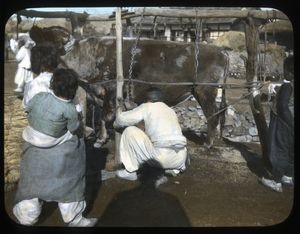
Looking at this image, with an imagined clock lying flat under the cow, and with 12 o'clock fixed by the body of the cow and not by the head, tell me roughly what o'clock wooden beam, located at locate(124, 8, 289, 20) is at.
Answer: The wooden beam is roughly at 6 o'clock from the cow.

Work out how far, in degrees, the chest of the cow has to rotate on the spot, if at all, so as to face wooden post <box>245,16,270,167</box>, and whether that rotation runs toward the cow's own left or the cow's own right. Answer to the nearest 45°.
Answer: approximately 180°

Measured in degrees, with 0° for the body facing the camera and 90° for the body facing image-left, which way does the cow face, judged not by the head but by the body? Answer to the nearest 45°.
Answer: approximately 90°

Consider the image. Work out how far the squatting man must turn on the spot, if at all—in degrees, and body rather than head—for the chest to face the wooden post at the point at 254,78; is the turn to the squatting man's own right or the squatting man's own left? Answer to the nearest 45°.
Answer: approximately 135° to the squatting man's own right

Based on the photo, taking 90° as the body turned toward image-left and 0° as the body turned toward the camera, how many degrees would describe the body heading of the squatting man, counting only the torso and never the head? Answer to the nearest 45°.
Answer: approximately 135°

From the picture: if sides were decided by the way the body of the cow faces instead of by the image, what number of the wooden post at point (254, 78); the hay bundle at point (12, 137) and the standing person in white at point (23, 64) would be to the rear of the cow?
1
